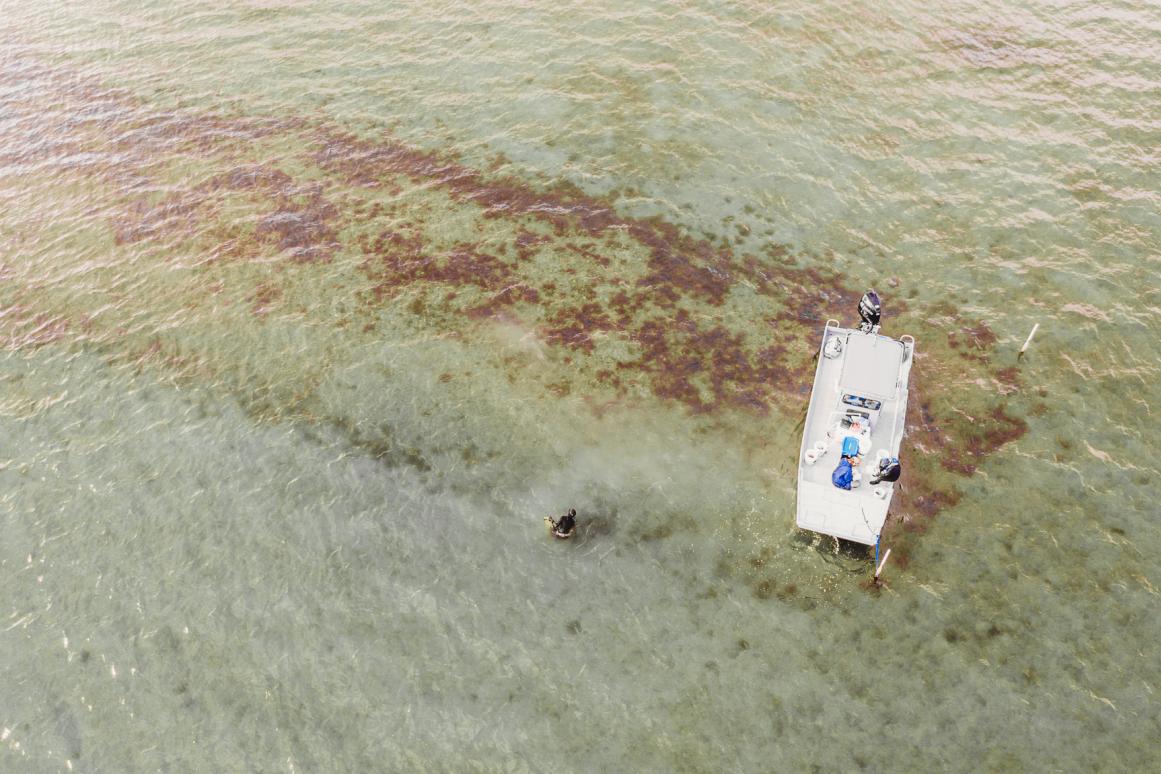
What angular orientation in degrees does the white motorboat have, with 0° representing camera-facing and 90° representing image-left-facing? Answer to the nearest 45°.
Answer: approximately 0°

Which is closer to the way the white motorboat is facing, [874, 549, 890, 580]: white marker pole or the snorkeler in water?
the white marker pole

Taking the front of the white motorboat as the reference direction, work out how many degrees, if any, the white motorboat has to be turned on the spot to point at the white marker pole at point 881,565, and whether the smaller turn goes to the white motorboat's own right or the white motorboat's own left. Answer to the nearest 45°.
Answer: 0° — it already faces it

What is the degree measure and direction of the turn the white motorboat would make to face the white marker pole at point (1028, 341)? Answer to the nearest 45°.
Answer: approximately 135° to its left

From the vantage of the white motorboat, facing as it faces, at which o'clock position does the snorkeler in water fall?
The snorkeler in water is roughly at 2 o'clock from the white motorboat.

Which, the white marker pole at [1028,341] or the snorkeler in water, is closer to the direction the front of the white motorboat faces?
the snorkeler in water
